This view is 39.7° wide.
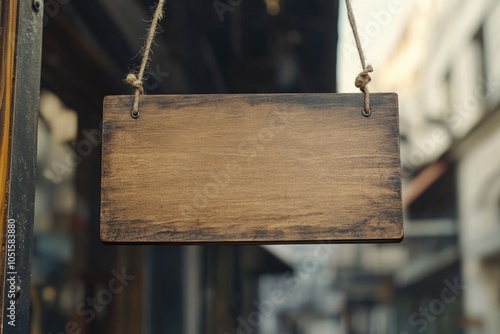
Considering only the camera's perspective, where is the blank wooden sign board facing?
facing the viewer
